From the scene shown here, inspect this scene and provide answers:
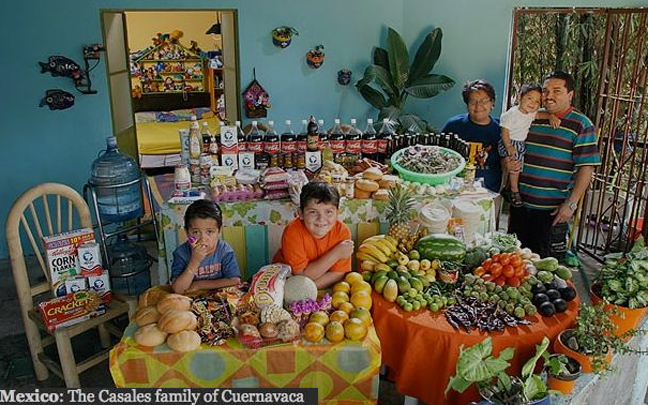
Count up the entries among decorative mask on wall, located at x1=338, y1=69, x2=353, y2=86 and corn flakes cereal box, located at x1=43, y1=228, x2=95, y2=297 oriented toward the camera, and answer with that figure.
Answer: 2

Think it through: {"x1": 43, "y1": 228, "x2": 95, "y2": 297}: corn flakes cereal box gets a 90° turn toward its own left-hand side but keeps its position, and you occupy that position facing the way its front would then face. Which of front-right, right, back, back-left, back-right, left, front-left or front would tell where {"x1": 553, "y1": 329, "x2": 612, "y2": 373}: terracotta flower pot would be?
front-right

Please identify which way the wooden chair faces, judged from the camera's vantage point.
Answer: facing the viewer and to the right of the viewer

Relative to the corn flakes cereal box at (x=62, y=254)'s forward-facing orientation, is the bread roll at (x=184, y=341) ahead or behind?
ahead

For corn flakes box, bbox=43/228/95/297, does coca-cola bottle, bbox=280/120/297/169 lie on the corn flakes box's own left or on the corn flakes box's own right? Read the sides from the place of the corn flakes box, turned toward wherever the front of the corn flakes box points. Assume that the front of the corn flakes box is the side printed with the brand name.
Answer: on the corn flakes box's own left

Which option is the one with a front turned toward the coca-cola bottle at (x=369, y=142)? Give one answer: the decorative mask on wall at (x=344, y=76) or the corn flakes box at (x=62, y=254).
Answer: the decorative mask on wall

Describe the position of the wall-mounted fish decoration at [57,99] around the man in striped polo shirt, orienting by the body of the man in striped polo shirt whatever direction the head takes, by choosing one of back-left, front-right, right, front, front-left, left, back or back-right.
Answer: front-right

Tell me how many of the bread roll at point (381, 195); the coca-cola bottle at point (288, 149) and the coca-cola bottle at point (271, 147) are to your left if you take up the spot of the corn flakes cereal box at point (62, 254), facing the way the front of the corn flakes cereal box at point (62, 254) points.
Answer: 3

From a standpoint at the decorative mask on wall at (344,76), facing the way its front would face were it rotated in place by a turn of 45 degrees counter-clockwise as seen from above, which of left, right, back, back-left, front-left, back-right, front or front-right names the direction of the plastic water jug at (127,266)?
right

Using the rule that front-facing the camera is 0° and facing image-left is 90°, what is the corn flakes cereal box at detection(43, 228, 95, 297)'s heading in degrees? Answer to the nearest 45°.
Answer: approximately 0°

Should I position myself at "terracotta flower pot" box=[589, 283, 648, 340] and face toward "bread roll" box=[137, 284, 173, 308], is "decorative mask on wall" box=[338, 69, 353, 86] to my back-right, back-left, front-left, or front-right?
front-right

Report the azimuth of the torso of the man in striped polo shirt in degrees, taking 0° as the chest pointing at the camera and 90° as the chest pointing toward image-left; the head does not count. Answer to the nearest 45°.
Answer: approximately 45°

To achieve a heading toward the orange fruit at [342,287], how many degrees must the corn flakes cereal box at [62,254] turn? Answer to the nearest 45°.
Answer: approximately 45° to its left

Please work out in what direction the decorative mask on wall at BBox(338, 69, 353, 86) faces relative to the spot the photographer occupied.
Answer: facing the viewer
